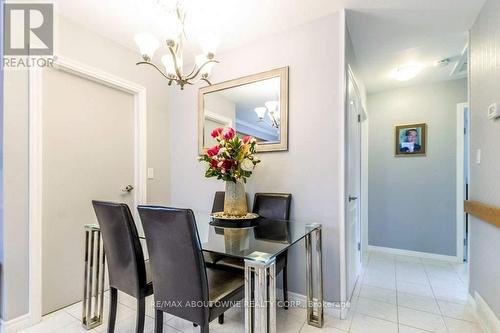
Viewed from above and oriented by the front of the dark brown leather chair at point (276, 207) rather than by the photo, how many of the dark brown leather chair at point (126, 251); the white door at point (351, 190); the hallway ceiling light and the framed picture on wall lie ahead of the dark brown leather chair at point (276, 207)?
1

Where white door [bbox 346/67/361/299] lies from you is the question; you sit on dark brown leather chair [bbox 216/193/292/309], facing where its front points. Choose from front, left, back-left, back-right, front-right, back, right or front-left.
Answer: back-left

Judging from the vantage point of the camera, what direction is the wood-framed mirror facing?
facing the viewer and to the left of the viewer

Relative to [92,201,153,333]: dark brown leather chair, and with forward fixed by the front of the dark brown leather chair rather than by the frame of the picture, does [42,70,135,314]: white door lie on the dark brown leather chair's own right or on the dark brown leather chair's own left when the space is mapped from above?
on the dark brown leather chair's own left

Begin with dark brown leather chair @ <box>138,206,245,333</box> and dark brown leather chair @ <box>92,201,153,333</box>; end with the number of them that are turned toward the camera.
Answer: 0

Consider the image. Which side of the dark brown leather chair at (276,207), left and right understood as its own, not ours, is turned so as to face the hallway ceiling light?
back

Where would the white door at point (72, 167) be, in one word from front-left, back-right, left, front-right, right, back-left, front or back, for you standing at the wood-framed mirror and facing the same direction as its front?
front-right

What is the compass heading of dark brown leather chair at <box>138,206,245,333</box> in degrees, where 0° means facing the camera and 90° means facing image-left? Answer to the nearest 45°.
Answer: approximately 225°

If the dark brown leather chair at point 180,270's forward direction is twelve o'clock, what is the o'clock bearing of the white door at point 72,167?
The white door is roughly at 9 o'clock from the dark brown leather chair.

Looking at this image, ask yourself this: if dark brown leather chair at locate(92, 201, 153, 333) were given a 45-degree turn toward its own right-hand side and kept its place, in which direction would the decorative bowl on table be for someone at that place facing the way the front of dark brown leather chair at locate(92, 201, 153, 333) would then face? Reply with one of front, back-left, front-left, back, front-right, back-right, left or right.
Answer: front

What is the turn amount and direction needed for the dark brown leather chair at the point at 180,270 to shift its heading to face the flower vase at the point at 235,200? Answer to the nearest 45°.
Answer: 0° — it already faces it

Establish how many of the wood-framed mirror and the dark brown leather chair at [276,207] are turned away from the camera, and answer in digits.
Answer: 0
